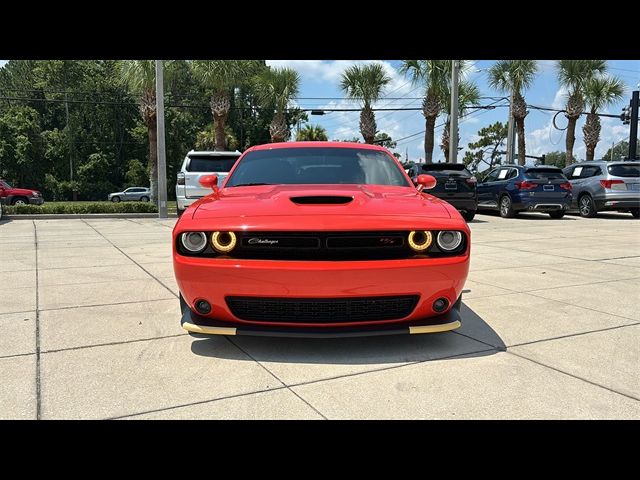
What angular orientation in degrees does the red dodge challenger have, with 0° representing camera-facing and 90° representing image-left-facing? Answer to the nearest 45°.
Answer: approximately 0°

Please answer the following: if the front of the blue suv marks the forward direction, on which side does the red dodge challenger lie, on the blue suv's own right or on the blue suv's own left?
on the blue suv's own left

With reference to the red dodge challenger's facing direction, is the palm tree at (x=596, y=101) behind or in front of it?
behind

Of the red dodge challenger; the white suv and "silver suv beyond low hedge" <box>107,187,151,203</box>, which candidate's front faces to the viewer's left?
the silver suv beyond low hedge

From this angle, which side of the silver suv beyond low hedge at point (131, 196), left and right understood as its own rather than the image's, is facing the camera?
left

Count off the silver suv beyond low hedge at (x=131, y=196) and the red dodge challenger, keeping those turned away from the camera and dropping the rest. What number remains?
0

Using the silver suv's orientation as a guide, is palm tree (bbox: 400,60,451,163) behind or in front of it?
in front

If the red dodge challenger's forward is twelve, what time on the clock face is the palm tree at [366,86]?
The palm tree is roughly at 6 o'clock from the red dodge challenger.

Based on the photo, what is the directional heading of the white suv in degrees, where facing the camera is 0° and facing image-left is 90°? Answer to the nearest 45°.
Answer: approximately 180°

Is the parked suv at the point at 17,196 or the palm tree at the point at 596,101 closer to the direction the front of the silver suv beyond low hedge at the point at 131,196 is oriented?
the parked suv

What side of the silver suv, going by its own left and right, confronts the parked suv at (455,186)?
left

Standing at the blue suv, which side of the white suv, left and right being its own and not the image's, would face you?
right
